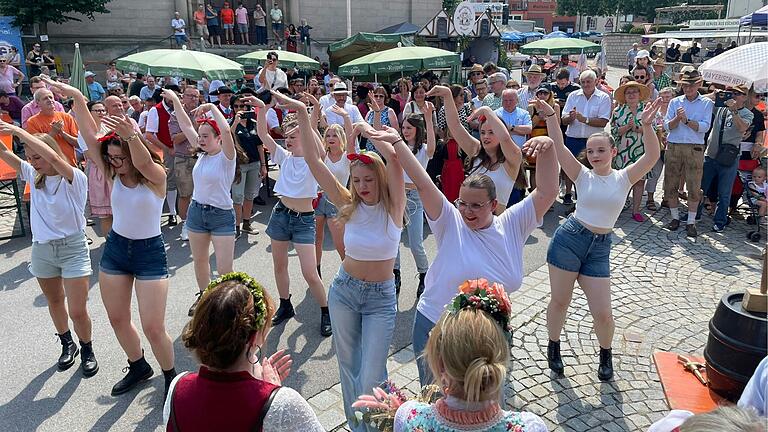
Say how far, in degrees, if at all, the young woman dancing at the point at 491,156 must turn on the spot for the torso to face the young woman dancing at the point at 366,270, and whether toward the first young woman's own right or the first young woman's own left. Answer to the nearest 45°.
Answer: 0° — they already face them

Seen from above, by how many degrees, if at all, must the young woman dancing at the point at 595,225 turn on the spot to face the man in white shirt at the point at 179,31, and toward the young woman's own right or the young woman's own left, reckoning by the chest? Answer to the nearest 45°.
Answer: approximately 135° to the young woman's own right

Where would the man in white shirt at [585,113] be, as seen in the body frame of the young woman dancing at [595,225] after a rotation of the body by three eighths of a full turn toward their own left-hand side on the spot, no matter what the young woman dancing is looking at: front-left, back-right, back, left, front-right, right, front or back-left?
front-left

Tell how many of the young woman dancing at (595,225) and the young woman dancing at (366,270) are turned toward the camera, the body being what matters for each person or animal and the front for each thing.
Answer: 2

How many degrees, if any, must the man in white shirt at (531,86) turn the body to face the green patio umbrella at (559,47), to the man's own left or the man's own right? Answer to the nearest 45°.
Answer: approximately 135° to the man's own right

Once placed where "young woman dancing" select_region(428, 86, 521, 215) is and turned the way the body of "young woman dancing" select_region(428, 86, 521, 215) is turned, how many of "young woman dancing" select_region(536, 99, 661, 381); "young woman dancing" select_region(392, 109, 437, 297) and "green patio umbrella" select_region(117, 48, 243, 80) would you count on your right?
2

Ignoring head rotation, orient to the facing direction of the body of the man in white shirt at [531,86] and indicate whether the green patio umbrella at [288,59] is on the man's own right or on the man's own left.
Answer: on the man's own right

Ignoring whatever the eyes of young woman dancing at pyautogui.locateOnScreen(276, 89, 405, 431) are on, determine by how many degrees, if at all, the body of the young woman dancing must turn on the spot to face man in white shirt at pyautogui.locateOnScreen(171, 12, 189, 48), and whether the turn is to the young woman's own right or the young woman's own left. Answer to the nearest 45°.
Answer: approximately 180°

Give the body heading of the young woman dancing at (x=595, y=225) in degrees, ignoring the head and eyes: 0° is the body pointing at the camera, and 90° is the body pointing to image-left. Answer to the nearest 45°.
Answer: approximately 0°

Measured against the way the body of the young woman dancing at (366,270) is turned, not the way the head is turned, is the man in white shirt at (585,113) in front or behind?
behind

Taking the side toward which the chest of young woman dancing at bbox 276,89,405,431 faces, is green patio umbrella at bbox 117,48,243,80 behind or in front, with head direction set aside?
behind
